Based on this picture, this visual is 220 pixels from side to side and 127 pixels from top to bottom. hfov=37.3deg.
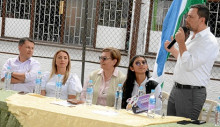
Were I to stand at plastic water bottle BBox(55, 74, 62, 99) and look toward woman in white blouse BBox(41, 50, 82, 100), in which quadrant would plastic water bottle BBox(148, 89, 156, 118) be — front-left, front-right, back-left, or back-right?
back-right

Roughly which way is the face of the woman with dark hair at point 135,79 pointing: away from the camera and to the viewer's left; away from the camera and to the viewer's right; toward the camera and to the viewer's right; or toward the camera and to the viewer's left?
toward the camera and to the viewer's right

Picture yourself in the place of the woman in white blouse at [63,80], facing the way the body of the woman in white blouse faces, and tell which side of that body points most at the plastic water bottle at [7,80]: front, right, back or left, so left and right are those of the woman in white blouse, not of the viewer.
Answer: right

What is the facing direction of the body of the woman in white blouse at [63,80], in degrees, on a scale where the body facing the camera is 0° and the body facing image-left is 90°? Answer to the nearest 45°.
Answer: approximately 0°

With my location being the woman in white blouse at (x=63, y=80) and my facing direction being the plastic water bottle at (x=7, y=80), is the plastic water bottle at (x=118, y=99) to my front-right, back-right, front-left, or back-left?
back-left

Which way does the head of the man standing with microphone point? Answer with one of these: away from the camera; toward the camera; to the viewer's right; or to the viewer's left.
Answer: to the viewer's left

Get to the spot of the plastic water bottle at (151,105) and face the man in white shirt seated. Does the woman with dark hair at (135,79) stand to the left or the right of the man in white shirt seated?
right

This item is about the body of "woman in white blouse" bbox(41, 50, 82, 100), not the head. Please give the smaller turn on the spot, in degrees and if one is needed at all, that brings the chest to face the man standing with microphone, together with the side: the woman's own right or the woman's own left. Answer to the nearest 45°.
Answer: approximately 45° to the woman's own left
